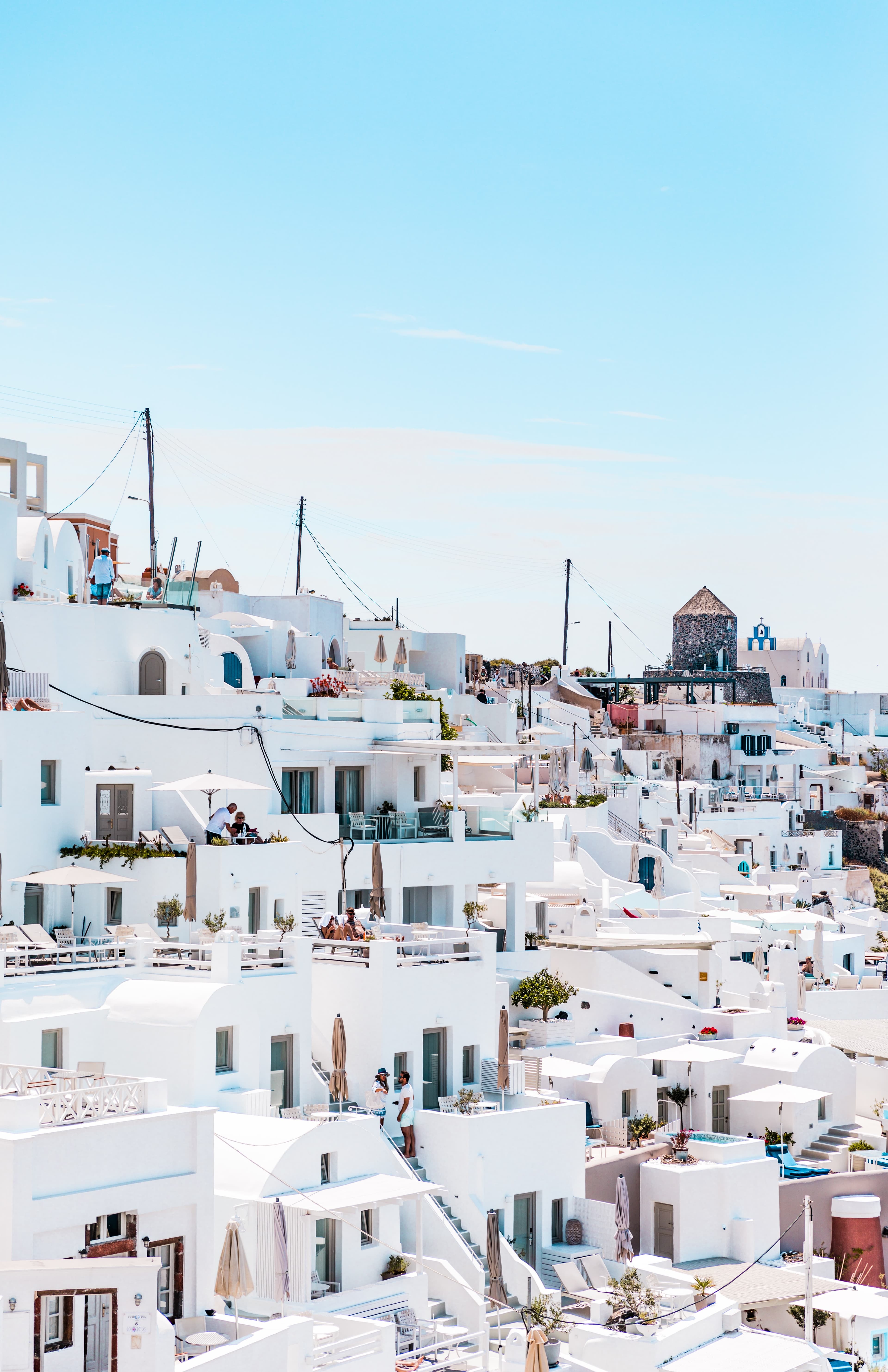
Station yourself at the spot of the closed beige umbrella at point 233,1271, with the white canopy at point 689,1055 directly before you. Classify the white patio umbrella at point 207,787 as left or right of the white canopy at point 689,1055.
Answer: left

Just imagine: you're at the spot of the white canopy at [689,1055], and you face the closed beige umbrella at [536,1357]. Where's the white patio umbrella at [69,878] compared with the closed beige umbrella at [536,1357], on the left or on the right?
right

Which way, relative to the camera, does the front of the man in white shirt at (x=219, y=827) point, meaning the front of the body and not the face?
to the viewer's right

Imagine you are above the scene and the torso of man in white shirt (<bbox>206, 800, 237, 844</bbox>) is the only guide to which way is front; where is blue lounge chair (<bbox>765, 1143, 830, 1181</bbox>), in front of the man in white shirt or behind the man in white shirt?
in front

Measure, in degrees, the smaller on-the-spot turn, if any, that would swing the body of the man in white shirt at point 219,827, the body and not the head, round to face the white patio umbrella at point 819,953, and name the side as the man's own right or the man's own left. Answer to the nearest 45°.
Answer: approximately 45° to the man's own left

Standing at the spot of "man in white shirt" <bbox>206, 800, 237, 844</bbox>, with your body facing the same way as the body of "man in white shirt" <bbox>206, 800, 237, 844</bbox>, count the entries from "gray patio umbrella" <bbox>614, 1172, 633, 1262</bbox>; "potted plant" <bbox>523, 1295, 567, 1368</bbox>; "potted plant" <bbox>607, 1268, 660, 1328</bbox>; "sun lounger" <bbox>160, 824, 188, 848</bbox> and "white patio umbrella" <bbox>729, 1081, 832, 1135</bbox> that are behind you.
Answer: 1

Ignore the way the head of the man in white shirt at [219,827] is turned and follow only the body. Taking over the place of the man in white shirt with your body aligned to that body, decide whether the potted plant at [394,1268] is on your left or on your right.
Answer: on your right

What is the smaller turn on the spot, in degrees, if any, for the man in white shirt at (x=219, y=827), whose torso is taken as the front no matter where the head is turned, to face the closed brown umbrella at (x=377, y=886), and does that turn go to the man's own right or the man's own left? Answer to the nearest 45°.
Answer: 0° — they already face it

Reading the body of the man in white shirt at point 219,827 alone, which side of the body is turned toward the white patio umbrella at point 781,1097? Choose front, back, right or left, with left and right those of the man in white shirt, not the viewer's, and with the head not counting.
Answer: front

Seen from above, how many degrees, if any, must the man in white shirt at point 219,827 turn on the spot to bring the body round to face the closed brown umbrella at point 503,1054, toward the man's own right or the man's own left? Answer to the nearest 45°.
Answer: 0° — they already face it

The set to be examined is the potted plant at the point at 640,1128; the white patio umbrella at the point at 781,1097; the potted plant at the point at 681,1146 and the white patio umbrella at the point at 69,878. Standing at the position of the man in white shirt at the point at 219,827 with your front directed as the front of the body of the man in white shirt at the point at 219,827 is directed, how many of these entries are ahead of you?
3

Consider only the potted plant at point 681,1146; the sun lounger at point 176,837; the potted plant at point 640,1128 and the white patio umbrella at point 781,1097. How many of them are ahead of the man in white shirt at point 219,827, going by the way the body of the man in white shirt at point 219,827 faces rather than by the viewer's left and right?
3

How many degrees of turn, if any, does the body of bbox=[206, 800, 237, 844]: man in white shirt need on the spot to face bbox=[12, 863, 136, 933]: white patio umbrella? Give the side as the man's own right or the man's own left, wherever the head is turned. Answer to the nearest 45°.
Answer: approximately 135° to the man's own right

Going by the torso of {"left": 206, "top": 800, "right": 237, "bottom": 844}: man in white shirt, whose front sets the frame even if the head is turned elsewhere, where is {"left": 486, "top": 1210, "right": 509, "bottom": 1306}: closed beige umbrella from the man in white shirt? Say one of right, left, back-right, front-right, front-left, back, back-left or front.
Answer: front-right
